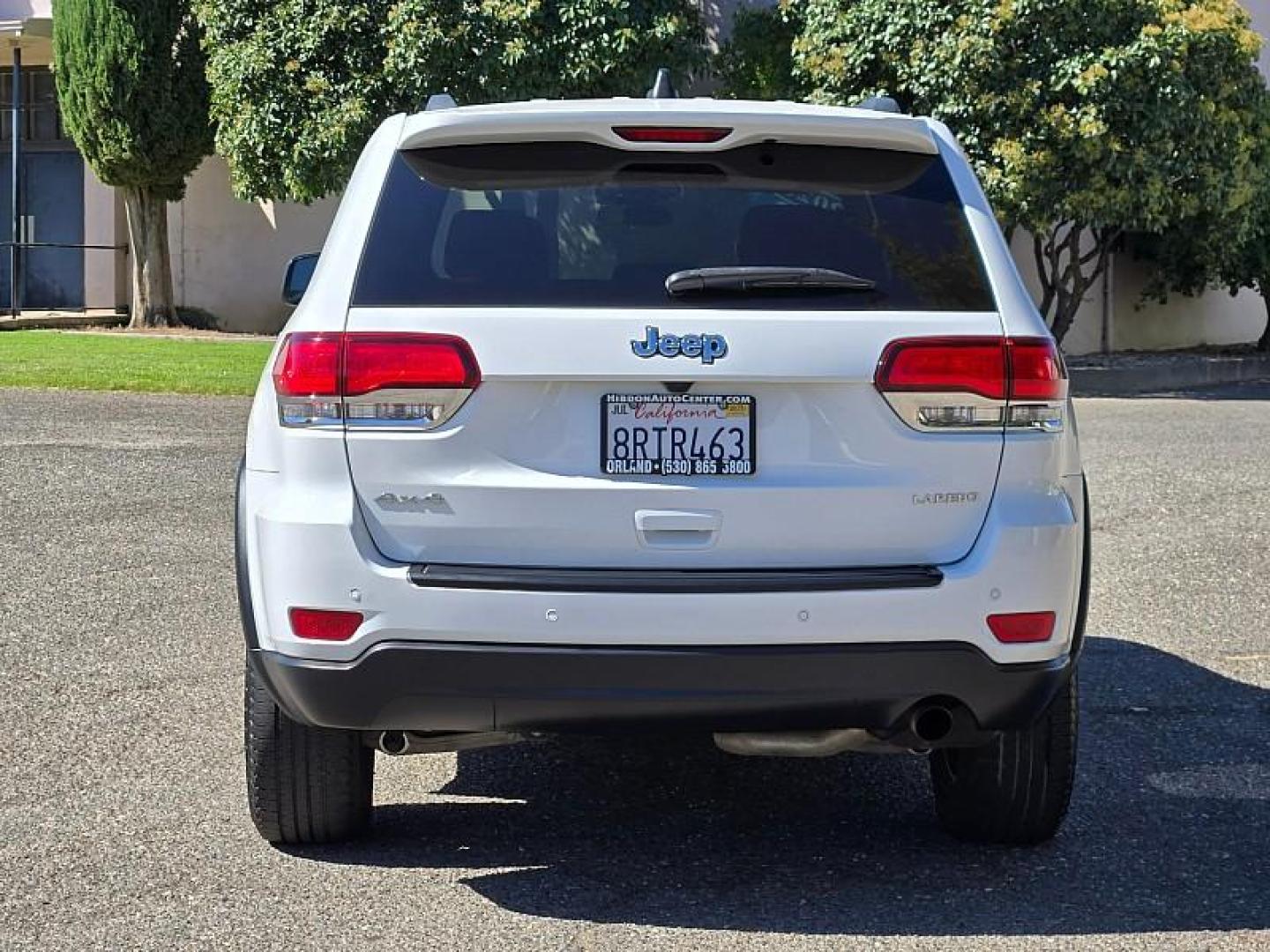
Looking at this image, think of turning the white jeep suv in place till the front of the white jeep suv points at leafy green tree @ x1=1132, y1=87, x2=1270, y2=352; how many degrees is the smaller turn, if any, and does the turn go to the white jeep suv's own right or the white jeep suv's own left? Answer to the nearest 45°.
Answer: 0° — it already faces it

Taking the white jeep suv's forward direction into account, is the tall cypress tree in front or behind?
in front

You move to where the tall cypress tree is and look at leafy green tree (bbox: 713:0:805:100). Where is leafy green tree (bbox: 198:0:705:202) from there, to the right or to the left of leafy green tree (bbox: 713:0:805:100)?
right

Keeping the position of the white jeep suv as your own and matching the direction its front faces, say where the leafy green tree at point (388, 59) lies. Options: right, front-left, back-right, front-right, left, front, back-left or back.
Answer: front

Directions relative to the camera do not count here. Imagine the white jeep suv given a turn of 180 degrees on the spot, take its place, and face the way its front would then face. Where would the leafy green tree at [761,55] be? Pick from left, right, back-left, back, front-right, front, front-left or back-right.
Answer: back

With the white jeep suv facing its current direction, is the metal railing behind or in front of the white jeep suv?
in front

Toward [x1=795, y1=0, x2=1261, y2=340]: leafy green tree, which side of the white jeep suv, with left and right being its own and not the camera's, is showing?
front

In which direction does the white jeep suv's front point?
away from the camera
